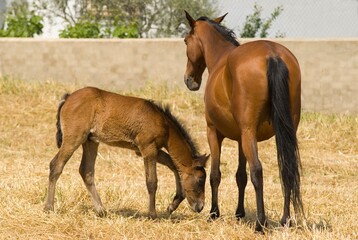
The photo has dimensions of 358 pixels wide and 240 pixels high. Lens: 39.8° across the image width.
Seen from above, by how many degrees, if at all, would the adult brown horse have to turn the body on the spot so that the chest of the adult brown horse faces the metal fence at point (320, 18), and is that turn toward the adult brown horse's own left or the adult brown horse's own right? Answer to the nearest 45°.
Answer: approximately 45° to the adult brown horse's own right

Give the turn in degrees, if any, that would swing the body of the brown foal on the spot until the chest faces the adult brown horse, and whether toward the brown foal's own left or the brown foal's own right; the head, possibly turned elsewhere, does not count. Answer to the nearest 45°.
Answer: approximately 45° to the brown foal's own right

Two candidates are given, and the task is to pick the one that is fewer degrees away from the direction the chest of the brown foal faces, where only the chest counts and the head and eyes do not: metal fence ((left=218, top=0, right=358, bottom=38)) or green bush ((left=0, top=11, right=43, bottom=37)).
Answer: the metal fence

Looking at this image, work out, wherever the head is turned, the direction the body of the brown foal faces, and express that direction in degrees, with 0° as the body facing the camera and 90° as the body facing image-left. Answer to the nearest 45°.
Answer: approximately 270°

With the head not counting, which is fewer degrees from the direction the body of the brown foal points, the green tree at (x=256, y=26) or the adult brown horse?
the adult brown horse

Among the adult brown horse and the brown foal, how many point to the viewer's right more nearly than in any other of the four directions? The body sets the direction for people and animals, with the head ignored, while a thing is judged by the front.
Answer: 1

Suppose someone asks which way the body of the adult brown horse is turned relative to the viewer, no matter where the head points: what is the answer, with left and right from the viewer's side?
facing away from the viewer and to the left of the viewer

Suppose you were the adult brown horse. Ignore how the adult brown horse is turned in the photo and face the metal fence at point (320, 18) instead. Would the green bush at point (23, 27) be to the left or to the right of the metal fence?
left

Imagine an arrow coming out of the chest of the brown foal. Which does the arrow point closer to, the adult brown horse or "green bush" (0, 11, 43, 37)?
the adult brown horse

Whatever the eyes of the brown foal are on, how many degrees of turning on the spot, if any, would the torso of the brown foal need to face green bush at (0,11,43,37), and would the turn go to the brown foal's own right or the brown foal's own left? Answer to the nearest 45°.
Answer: approximately 90° to the brown foal's own left
